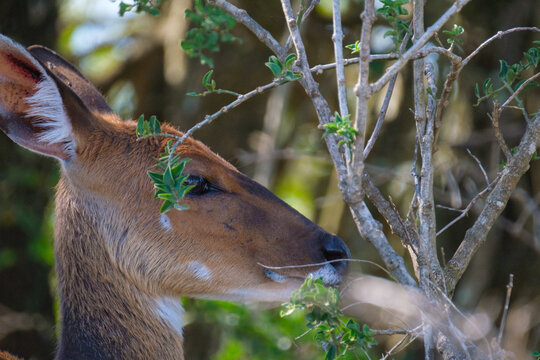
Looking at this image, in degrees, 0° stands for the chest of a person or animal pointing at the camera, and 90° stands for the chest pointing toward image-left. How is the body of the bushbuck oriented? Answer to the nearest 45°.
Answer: approximately 270°

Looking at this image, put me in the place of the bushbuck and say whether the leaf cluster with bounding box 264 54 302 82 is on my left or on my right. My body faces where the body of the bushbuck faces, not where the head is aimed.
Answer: on my right

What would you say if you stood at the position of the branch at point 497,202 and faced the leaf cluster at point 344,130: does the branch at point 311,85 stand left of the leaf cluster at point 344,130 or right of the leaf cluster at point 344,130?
right

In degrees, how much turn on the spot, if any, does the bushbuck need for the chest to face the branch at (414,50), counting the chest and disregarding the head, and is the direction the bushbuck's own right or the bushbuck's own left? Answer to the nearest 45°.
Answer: approximately 45° to the bushbuck's own right

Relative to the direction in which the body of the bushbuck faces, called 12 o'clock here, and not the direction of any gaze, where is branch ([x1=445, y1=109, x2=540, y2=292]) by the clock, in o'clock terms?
The branch is roughly at 1 o'clock from the bushbuck.

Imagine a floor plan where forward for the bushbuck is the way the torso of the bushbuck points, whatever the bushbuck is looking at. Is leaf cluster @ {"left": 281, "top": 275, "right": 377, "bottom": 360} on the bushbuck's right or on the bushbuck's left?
on the bushbuck's right
